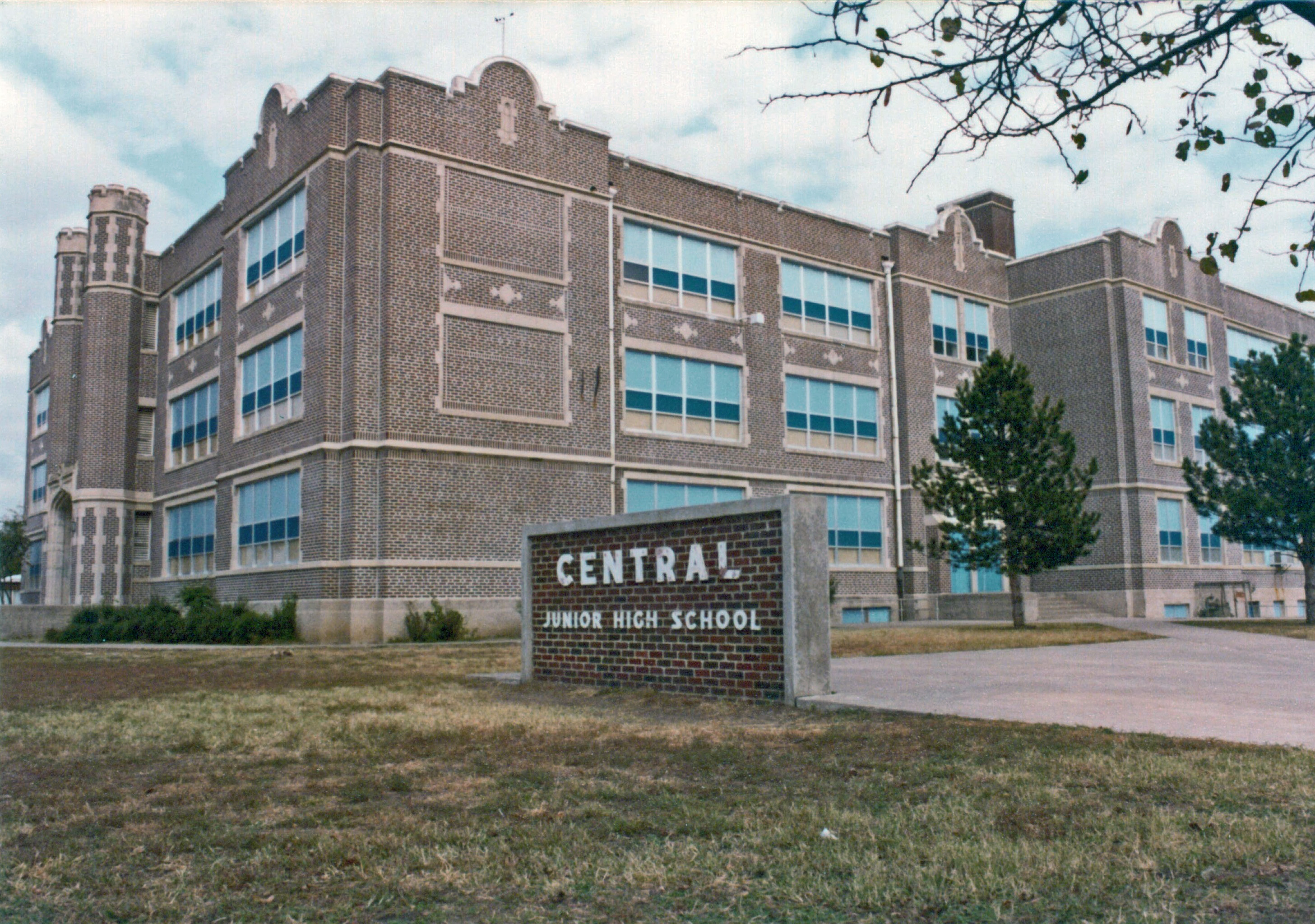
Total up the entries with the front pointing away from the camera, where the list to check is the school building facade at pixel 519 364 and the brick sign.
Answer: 0

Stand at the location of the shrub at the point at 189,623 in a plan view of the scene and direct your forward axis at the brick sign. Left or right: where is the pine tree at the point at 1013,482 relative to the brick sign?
left

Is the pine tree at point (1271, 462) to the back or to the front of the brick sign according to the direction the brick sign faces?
to the back

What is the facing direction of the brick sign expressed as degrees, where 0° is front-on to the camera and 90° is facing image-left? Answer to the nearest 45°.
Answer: approximately 45°

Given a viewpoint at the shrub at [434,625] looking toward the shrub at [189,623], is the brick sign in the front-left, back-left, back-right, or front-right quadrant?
back-left

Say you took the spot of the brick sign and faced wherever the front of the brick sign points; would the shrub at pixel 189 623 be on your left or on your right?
on your right
